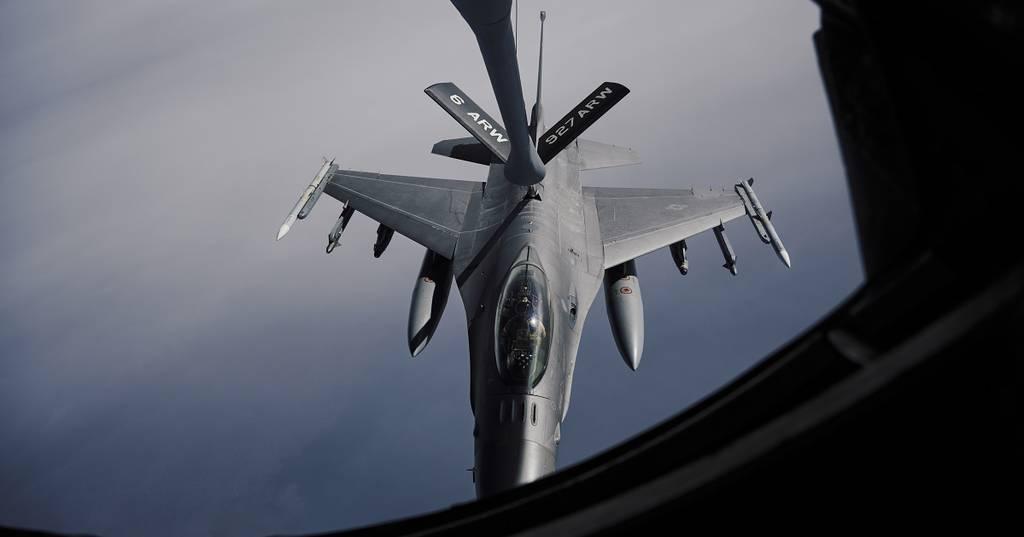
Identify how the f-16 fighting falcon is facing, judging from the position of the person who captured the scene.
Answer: facing the viewer
